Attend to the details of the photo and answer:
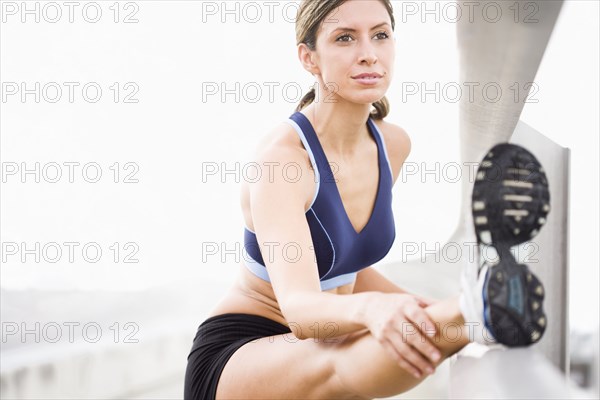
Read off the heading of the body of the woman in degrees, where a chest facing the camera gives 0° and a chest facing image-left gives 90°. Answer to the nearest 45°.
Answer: approximately 315°

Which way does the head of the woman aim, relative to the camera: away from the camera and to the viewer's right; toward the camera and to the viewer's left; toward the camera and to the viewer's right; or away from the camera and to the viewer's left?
toward the camera and to the viewer's right
